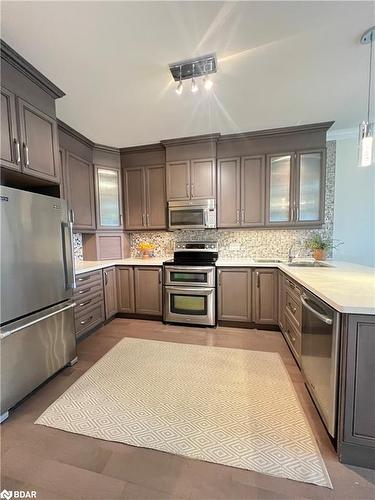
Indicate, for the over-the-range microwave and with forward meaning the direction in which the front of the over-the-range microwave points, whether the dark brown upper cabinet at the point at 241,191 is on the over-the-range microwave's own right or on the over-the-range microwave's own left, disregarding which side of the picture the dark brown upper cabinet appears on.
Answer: on the over-the-range microwave's own left

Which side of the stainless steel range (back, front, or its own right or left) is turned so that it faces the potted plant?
left

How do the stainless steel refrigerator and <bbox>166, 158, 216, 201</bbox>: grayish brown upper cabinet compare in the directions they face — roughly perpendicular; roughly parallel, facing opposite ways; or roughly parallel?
roughly perpendicular

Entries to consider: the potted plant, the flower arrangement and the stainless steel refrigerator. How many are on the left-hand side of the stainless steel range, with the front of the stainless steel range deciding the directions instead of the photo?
1

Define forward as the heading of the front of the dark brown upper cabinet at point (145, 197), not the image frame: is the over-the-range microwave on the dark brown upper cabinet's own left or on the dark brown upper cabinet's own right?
on the dark brown upper cabinet's own left

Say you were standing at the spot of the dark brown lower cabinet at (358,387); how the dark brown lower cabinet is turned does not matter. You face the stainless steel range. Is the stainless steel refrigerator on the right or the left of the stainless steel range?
left

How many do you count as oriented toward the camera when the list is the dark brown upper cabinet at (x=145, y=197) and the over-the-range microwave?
2

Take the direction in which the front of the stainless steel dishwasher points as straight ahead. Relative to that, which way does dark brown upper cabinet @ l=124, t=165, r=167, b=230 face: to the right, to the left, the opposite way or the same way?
to the left

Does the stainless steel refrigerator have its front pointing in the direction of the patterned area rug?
yes
